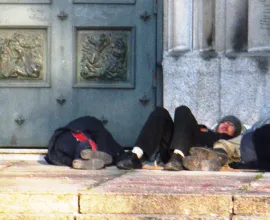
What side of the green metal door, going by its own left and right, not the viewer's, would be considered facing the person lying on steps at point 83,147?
front

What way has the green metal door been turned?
toward the camera

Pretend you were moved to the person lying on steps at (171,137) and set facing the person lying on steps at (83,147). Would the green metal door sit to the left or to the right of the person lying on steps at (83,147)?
right

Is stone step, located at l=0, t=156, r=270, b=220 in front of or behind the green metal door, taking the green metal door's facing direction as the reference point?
in front

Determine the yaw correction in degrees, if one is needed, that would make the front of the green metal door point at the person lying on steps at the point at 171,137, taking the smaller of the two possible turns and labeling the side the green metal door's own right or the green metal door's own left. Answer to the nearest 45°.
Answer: approximately 45° to the green metal door's own left
